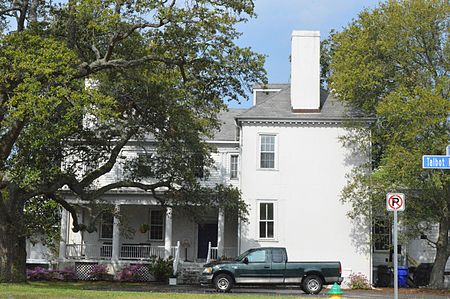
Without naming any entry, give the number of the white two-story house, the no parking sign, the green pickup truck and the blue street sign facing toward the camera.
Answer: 3

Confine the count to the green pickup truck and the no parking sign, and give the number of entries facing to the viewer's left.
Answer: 1

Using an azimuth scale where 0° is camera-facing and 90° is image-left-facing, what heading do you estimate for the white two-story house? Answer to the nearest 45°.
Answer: approximately 0°

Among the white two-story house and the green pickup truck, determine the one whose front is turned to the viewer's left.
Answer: the green pickup truck

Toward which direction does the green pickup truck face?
to the viewer's left

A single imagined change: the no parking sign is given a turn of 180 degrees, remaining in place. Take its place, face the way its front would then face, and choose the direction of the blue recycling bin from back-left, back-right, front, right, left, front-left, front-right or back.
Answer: front

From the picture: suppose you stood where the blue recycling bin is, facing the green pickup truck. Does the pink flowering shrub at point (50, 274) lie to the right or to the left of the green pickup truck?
right

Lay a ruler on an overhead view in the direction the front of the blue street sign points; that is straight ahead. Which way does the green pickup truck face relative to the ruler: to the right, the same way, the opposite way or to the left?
to the right

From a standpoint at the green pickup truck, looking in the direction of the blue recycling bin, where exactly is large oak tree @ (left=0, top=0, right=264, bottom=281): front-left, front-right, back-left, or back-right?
back-left
